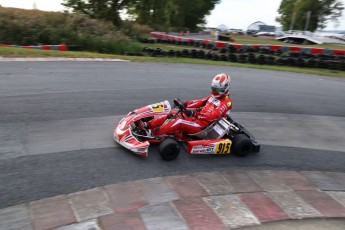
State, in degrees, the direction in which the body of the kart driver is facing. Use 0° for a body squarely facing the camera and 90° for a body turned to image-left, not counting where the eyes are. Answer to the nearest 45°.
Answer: approximately 45°

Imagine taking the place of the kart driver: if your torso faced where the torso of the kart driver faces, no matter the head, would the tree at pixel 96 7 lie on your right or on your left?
on your right

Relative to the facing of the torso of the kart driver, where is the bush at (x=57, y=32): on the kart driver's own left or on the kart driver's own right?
on the kart driver's own right

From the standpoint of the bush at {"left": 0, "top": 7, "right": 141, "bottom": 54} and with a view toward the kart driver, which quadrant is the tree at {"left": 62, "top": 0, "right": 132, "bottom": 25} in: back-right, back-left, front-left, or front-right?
back-left
